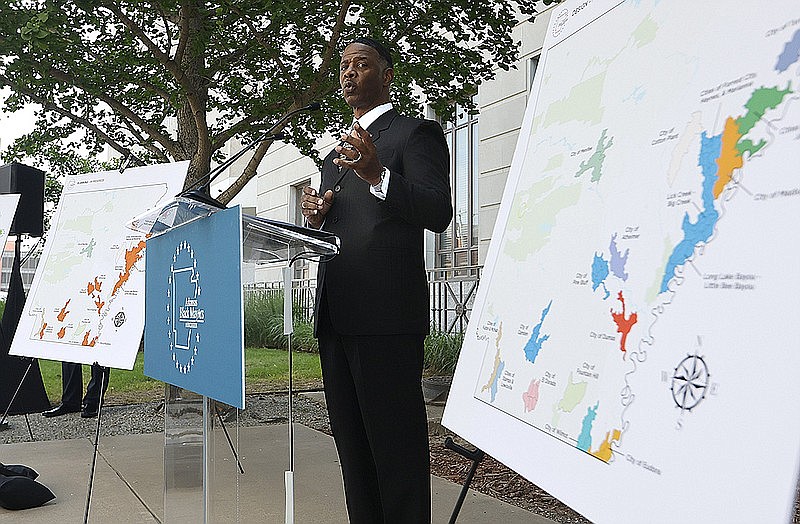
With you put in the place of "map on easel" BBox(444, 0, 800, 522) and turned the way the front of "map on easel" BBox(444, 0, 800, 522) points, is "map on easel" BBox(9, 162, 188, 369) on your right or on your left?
on your right

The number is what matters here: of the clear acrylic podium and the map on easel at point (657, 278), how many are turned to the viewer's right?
0

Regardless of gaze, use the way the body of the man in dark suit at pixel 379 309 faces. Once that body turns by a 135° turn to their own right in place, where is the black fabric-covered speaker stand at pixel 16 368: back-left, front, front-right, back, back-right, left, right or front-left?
front-left

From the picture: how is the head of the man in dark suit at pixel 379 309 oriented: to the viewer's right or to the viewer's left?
to the viewer's left

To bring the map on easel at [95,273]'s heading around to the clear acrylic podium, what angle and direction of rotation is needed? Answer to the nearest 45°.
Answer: approximately 45° to its left
